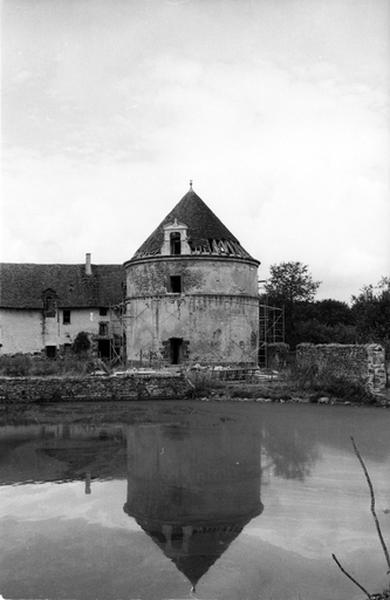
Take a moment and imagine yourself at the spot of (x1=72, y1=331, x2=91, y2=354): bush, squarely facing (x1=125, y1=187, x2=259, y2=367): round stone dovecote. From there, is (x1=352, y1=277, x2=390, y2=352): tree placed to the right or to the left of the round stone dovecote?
left

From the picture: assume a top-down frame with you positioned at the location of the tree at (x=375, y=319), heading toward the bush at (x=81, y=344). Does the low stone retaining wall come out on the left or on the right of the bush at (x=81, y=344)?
left

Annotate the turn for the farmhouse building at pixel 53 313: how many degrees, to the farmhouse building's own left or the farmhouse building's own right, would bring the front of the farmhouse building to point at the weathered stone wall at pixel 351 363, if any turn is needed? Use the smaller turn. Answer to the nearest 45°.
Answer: approximately 45° to the farmhouse building's own left

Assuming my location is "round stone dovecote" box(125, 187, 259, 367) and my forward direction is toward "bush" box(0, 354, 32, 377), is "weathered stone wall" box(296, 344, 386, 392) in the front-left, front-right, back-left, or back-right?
back-left

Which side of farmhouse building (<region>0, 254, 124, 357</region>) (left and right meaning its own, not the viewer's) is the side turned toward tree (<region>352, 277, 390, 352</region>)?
left

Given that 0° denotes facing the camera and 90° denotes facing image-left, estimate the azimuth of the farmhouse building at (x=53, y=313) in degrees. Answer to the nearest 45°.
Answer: approximately 0°

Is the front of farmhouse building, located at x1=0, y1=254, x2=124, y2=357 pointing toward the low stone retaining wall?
yes

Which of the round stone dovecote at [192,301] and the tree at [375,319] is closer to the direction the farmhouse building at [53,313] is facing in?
the round stone dovecote

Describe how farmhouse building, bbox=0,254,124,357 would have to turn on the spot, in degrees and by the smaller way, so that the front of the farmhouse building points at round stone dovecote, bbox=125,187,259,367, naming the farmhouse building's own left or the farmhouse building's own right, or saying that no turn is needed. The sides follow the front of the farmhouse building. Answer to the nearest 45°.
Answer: approximately 45° to the farmhouse building's own left
